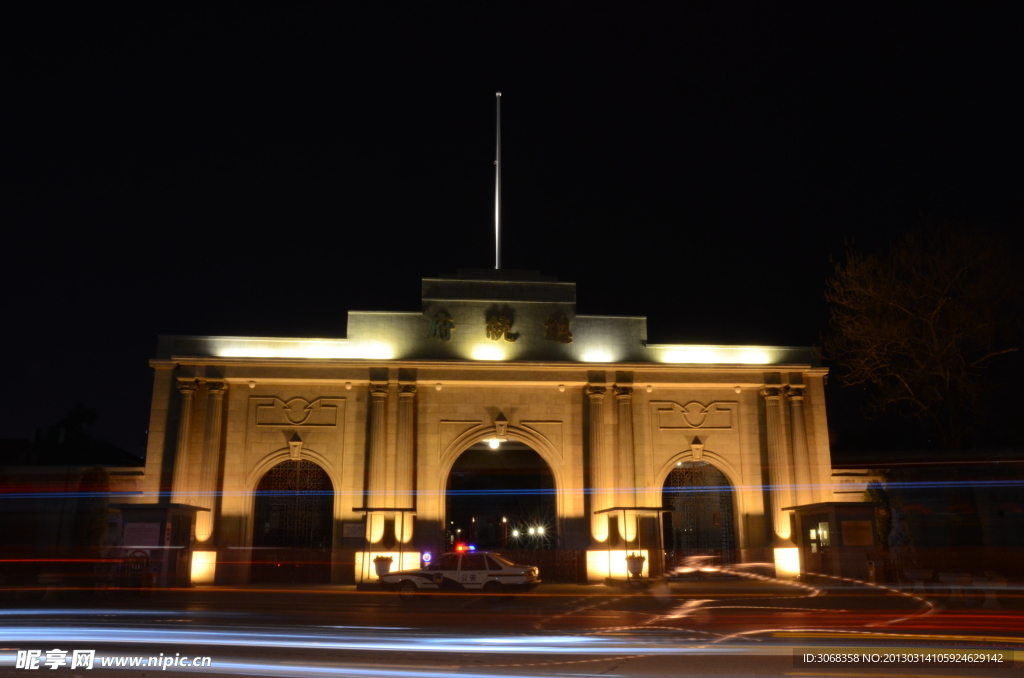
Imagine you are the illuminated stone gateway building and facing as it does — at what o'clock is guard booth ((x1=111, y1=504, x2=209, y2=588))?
The guard booth is roughly at 2 o'clock from the illuminated stone gateway building.

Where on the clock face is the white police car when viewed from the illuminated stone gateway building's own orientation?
The white police car is roughly at 12 o'clock from the illuminated stone gateway building.

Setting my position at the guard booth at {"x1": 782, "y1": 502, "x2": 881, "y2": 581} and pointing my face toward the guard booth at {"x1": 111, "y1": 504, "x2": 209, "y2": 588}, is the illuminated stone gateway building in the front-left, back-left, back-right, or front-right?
front-right

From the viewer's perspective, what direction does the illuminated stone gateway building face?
toward the camera

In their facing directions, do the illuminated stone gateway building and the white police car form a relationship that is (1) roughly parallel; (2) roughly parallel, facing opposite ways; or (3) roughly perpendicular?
roughly perpendicular

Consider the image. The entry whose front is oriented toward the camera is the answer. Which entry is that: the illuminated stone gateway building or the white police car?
the illuminated stone gateway building

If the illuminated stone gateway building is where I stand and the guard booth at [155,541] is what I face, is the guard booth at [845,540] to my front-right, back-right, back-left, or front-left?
back-left

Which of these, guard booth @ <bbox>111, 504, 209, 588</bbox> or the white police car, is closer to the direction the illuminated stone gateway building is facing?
the white police car

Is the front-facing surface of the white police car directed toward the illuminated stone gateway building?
no
